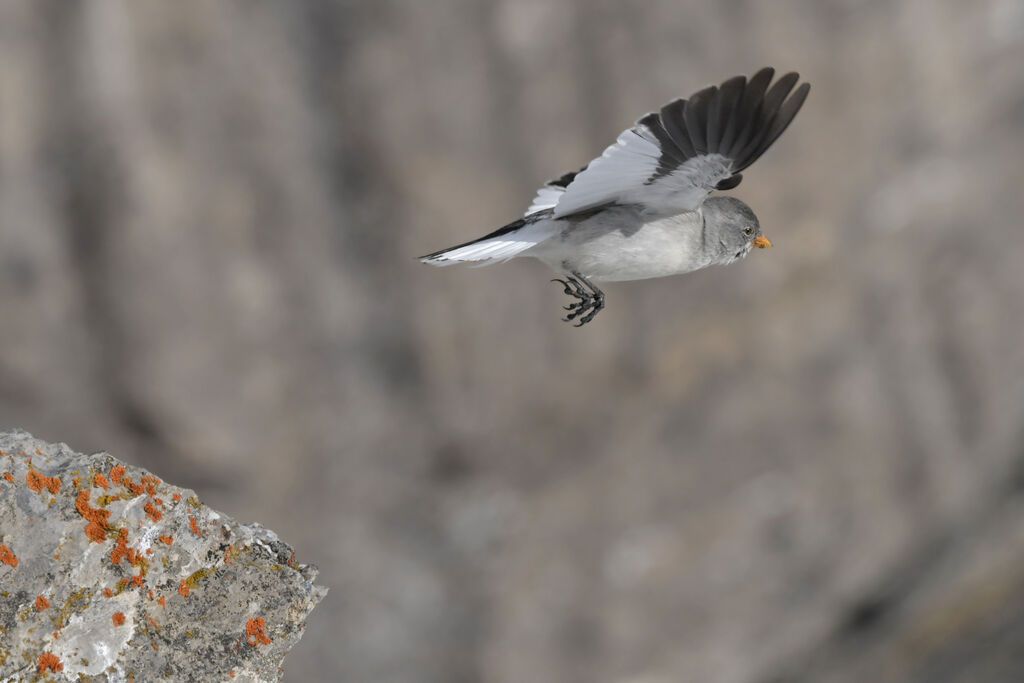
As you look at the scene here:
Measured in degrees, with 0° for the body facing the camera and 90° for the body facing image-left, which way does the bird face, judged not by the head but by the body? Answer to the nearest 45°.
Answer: approximately 270°
